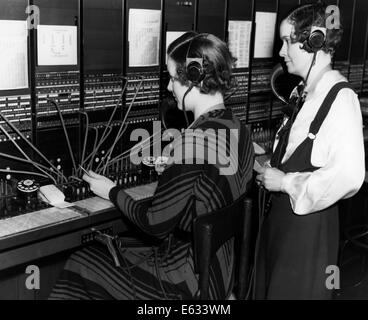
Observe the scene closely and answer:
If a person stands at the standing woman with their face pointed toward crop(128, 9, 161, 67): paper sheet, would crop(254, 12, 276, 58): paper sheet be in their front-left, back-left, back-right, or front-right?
front-right

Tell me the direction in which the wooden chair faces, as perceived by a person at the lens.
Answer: facing away from the viewer and to the left of the viewer

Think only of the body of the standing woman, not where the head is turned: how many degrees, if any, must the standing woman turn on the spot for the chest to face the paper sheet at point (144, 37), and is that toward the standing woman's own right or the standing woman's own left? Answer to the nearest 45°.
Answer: approximately 45° to the standing woman's own right

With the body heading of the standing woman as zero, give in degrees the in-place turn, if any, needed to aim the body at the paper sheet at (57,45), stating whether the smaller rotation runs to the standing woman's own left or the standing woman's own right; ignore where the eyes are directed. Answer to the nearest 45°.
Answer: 0° — they already face it

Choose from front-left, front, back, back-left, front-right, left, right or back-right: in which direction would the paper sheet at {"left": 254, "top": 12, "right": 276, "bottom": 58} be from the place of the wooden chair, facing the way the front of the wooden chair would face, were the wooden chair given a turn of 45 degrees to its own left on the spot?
right

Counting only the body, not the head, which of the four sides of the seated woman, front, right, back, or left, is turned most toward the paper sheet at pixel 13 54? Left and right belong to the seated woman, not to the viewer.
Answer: front

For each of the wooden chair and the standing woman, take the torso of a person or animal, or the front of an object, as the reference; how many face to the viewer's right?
0

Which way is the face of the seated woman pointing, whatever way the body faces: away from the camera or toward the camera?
away from the camera

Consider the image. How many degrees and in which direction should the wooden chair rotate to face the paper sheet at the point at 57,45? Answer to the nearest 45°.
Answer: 0° — it already faces it

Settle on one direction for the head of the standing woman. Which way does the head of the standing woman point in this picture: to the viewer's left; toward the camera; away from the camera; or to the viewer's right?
to the viewer's left

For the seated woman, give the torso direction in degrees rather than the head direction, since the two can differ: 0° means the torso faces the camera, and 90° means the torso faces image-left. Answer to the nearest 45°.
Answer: approximately 135°

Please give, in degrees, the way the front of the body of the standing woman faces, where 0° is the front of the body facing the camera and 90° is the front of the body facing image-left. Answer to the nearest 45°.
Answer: approximately 90°
